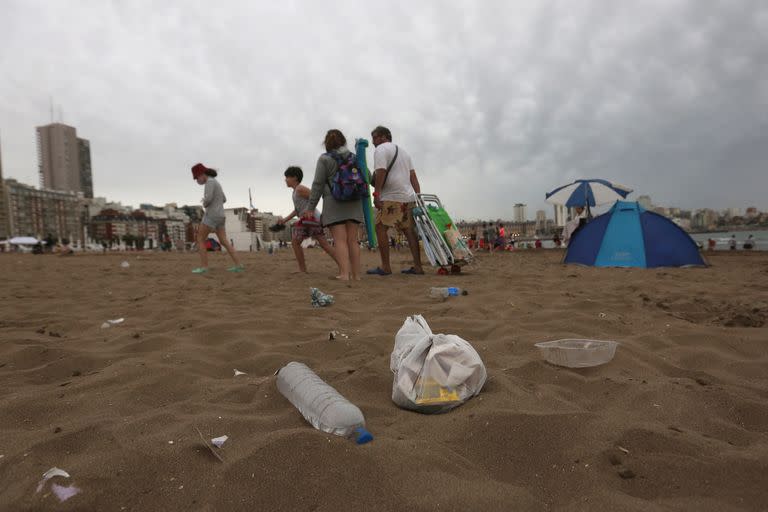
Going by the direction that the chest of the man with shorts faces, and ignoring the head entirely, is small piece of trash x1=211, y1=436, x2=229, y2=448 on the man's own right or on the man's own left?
on the man's own left

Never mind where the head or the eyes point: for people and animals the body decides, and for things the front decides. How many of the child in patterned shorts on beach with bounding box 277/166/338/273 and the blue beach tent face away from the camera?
1

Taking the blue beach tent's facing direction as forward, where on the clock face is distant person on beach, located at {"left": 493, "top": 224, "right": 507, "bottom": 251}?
The distant person on beach is roughly at 11 o'clock from the blue beach tent.

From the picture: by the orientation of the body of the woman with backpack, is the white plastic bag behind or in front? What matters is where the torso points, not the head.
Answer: behind

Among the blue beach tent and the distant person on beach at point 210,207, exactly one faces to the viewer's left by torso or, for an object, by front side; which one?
the distant person on beach

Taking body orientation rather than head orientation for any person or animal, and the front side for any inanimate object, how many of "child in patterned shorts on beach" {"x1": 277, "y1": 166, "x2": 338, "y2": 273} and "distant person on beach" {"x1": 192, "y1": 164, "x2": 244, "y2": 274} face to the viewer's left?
2

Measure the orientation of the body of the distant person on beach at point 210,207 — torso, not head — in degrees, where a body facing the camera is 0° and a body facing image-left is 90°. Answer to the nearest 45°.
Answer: approximately 90°

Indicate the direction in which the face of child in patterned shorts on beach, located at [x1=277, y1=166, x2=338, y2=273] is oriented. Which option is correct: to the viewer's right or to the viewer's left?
to the viewer's left

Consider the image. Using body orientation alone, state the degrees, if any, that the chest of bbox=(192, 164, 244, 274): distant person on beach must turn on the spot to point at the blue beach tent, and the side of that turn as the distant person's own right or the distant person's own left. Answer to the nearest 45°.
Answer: approximately 180°

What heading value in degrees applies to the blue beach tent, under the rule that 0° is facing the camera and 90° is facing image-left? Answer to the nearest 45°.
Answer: approximately 180°

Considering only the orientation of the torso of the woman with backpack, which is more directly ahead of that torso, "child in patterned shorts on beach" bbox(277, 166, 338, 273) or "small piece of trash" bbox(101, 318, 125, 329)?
the child in patterned shorts on beach

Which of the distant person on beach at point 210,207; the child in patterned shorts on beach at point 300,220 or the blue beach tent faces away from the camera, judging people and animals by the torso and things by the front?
the blue beach tent

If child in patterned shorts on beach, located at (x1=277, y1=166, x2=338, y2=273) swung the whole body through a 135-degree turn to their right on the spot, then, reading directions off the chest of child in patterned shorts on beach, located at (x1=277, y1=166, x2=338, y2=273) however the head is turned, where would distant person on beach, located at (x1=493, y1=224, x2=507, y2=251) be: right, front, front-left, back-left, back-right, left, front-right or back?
front

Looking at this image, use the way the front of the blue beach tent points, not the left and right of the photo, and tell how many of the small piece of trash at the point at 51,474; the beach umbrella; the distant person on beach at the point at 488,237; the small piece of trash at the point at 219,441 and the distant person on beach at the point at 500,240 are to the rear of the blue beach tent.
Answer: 2

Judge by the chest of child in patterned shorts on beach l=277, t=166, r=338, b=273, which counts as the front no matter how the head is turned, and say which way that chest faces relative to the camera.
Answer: to the viewer's left

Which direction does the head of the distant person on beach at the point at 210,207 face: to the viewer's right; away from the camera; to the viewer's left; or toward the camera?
to the viewer's left

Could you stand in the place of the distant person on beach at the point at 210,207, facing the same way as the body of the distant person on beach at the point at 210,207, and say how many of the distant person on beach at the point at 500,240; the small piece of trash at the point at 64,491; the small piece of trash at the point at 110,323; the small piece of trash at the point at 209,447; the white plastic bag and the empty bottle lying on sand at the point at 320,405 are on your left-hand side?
5

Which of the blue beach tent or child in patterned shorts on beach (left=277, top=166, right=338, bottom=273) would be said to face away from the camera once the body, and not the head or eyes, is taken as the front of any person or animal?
the blue beach tent
